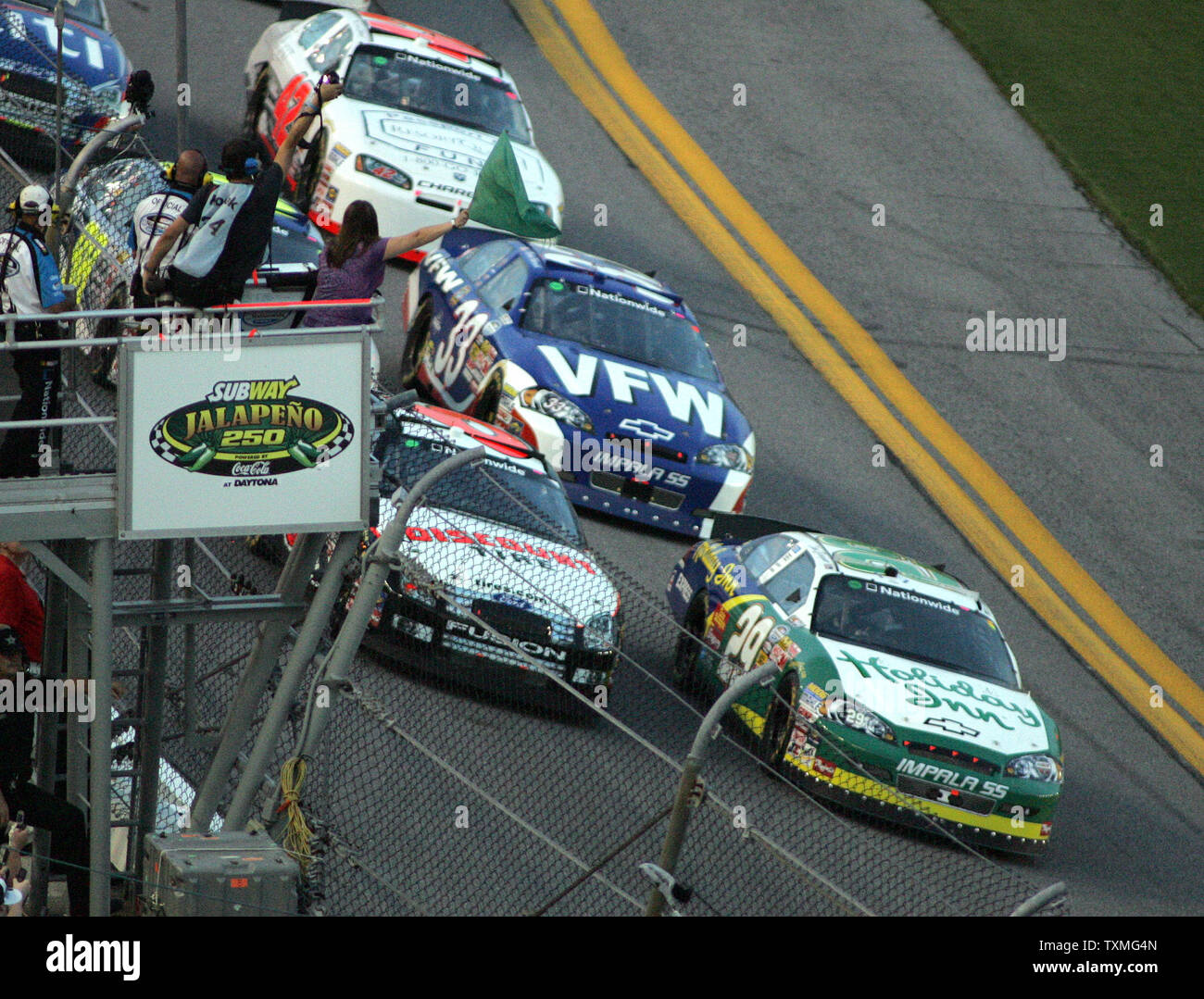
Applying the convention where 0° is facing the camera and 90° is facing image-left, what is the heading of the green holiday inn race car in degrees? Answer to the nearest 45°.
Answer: approximately 315°

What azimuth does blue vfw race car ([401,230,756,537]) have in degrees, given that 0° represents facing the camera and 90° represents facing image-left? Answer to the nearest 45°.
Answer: approximately 315°

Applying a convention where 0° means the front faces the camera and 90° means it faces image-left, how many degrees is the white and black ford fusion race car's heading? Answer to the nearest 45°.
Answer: approximately 315°

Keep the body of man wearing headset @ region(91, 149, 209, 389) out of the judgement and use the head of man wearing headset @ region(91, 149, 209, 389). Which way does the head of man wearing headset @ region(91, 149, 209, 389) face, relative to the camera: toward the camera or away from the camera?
away from the camera

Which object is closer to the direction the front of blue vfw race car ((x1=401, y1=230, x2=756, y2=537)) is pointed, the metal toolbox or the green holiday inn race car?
the green holiday inn race car

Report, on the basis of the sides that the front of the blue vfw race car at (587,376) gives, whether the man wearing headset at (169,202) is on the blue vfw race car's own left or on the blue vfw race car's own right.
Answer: on the blue vfw race car's own right

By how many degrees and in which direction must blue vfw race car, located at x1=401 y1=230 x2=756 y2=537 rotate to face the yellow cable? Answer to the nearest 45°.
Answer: approximately 45° to its right

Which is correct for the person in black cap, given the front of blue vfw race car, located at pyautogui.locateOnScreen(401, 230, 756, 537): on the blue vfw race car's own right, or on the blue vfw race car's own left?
on the blue vfw race car's own right

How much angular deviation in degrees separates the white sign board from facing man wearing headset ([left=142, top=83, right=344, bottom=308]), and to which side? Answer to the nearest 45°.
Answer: approximately 180°

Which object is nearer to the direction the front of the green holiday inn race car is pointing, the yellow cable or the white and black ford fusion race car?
the yellow cable
